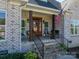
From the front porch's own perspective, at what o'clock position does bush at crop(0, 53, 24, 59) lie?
The bush is roughly at 2 o'clock from the front porch.

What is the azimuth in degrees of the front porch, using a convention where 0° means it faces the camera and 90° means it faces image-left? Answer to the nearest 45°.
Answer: approximately 315°
